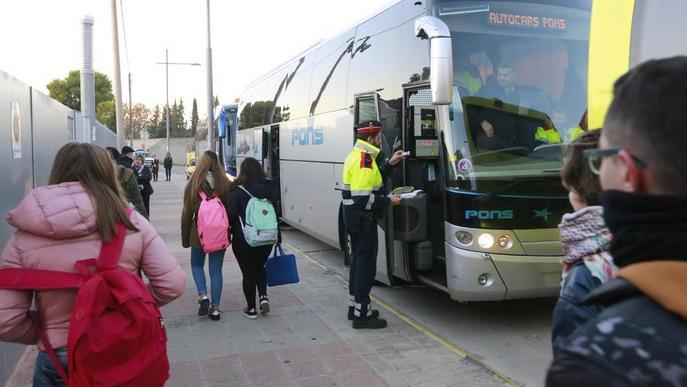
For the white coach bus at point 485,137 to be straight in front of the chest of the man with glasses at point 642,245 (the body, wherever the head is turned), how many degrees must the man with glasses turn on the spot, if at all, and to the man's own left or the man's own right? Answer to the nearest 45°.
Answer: approximately 45° to the man's own right

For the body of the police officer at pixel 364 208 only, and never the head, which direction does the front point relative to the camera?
to the viewer's right

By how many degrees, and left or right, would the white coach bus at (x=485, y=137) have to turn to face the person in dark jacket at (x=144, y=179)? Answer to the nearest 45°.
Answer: approximately 180°

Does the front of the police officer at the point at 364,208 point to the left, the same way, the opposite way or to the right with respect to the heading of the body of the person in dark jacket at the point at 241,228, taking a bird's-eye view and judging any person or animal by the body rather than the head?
to the right

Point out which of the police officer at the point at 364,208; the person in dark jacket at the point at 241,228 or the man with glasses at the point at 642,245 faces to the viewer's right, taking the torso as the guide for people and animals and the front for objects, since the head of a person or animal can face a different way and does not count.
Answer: the police officer

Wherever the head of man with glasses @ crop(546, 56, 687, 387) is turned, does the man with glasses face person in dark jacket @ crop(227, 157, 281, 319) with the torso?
yes

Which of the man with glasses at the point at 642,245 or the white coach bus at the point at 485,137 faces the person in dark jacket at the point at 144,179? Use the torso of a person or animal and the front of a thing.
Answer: the man with glasses

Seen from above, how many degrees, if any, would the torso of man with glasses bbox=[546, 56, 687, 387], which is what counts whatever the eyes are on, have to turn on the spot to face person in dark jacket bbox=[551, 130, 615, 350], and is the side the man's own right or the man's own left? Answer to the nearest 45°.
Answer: approximately 45° to the man's own right

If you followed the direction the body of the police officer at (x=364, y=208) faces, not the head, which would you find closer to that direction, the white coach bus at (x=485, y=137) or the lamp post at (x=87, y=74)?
the white coach bus

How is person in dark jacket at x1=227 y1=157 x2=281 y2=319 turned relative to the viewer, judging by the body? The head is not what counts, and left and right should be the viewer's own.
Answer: facing away from the viewer

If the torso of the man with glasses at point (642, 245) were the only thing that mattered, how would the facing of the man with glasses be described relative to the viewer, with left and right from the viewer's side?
facing away from the viewer and to the left of the viewer

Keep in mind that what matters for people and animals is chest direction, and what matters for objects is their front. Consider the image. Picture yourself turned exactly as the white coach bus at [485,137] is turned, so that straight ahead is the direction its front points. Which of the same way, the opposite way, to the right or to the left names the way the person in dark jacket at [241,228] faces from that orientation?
the opposite way
